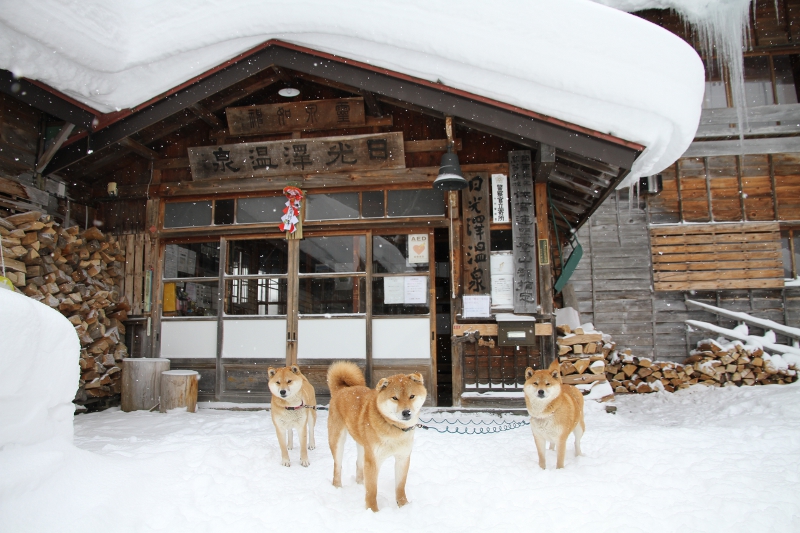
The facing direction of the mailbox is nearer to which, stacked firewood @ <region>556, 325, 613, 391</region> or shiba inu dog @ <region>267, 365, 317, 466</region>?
the shiba inu dog

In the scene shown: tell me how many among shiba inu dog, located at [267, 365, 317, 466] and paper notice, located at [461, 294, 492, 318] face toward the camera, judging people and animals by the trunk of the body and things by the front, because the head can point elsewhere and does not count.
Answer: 2

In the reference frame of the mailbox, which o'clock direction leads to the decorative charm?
The decorative charm is roughly at 3 o'clock from the mailbox.

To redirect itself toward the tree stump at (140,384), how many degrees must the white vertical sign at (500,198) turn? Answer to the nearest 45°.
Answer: approximately 90° to its right

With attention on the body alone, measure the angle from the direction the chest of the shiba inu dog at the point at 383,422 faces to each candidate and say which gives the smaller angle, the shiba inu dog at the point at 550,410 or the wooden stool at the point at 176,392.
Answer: the shiba inu dog

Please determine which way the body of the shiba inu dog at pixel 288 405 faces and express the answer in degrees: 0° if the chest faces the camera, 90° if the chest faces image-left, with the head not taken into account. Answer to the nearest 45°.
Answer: approximately 0°

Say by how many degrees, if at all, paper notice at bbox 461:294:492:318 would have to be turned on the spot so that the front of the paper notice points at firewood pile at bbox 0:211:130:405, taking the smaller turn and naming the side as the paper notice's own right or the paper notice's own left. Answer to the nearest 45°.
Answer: approximately 90° to the paper notice's own right

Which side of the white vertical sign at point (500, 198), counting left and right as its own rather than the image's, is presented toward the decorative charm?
right

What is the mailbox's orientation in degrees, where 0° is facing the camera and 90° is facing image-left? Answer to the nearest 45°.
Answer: approximately 0°

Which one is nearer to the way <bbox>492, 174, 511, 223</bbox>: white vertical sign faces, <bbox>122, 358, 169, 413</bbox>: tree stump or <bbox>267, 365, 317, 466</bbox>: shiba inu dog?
the shiba inu dog

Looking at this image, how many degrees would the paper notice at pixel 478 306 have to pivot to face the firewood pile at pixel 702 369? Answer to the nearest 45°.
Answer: approximately 135° to its left

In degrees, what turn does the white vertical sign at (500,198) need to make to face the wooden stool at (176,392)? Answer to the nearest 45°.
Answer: approximately 90° to its right

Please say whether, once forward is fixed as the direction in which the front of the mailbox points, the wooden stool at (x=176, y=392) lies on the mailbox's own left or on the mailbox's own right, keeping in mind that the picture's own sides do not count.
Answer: on the mailbox's own right
